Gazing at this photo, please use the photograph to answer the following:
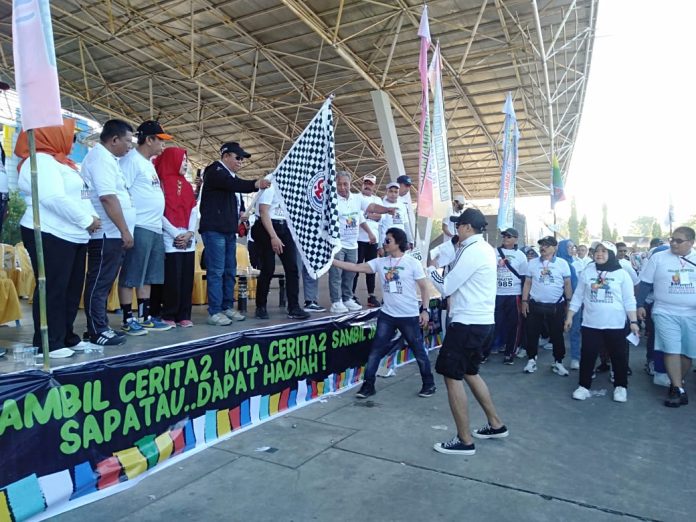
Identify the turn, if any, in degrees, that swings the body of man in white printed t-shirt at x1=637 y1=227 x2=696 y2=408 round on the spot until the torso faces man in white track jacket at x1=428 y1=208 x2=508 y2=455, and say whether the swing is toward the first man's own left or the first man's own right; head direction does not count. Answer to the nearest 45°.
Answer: approximately 45° to the first man's own right

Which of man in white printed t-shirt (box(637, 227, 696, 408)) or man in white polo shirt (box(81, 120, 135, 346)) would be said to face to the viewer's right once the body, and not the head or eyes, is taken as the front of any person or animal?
man in white polo shirt (box(81, 120, 135, 346))

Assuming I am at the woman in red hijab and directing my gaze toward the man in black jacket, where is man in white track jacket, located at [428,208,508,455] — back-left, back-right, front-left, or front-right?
front-right

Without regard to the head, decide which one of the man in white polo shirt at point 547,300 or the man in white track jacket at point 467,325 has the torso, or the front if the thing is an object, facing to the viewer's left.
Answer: the man in white track jacket at point 467,325

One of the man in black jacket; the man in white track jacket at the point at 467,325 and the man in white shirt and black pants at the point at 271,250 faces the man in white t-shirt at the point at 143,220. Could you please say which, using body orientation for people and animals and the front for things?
the man in white track jacket at the point at 467,325

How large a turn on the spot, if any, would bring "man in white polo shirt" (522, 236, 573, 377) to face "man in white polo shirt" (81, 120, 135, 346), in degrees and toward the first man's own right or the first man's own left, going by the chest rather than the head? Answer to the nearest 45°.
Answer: approximately 45° to the first man's own right

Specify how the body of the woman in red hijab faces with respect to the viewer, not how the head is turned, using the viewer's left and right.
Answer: facing the viewer and to the right of the viewer

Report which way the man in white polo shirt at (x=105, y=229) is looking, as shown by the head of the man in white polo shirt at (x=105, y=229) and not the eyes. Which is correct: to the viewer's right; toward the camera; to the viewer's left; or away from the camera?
to the viewer's right

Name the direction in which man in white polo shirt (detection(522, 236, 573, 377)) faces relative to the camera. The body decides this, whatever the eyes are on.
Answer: toward the camera

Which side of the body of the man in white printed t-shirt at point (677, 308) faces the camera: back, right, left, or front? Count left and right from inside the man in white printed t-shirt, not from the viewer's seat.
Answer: front

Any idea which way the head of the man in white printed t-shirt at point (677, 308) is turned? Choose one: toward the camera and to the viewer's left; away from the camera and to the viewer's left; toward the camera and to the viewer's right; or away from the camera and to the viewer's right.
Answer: toward the camera and to the viewer's left

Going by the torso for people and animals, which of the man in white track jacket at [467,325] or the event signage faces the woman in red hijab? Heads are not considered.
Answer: the man in white track jacket

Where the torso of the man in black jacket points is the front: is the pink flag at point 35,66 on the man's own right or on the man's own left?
on the man's own right

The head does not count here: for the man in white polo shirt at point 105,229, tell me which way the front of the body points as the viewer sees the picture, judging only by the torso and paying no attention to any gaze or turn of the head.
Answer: to the viewer's right

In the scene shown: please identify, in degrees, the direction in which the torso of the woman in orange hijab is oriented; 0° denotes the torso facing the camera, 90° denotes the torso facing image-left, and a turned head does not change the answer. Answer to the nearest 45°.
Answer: approximately 270°
